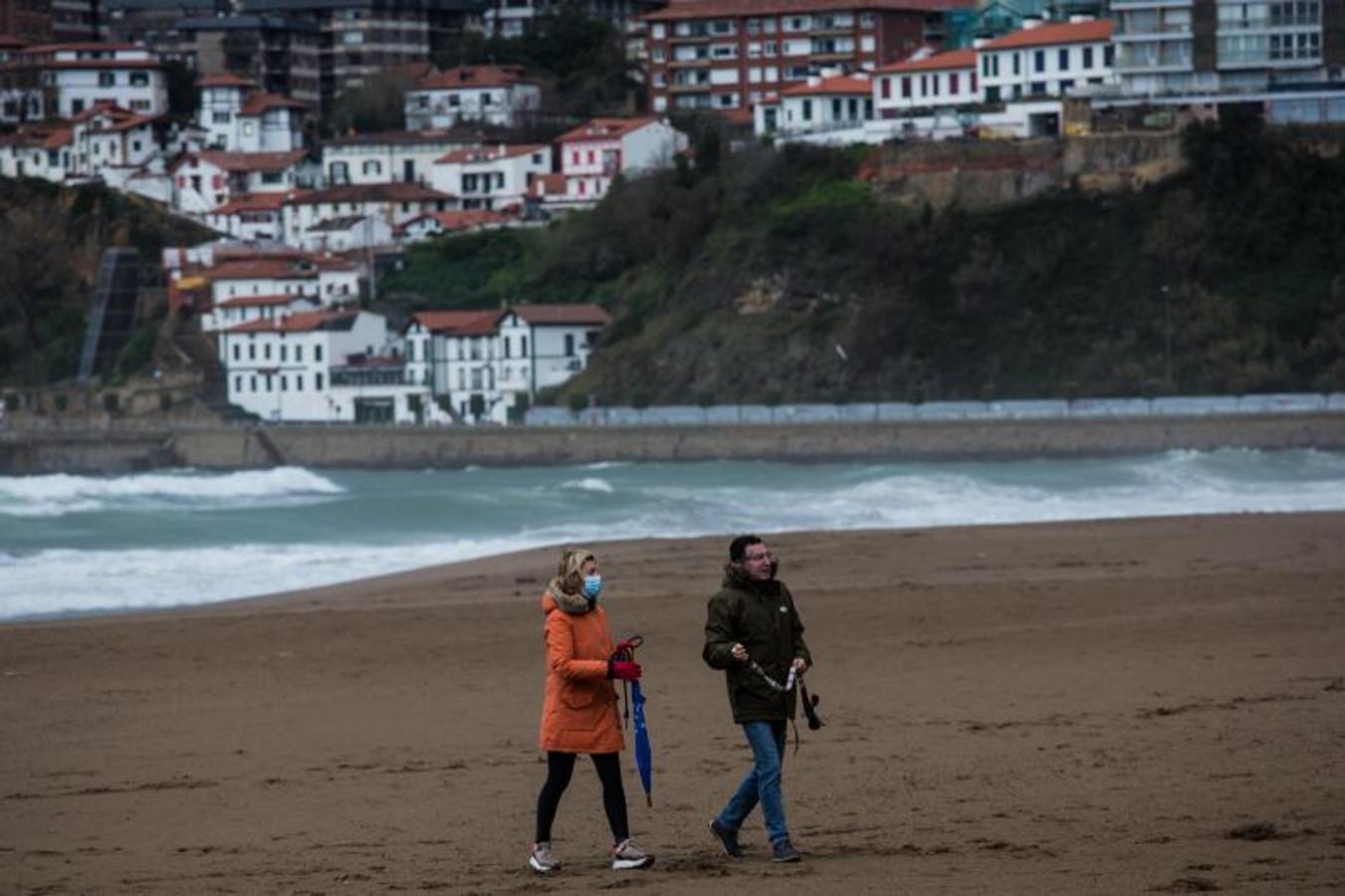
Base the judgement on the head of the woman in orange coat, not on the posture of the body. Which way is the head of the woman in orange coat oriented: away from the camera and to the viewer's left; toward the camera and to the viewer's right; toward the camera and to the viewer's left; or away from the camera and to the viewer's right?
toward the camera and to the viewer's right

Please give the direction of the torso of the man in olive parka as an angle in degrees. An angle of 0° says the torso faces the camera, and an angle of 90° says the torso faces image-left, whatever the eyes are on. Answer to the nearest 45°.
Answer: approximately 315°
